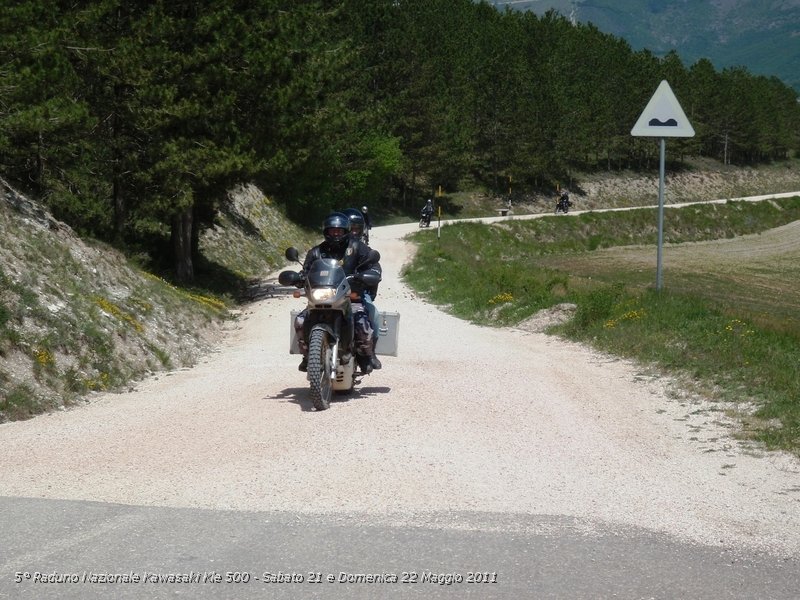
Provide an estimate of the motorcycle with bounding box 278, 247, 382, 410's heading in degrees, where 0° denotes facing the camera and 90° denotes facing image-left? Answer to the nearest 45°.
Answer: approximately 0°

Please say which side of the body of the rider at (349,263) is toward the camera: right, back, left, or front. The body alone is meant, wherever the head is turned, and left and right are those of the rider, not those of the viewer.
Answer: front

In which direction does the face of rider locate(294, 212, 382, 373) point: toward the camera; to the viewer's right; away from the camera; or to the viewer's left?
toward the camera
